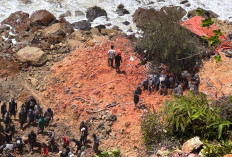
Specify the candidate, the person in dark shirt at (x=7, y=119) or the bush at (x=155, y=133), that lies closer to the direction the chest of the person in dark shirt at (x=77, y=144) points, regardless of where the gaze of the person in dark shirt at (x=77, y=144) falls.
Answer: the person in dark shirt

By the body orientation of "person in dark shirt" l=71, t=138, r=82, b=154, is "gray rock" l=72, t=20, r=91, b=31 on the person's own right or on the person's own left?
on the person's own right
